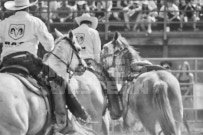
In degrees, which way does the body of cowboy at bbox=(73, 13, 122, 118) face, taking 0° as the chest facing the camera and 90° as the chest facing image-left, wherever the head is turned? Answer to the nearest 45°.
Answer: approximately 225°

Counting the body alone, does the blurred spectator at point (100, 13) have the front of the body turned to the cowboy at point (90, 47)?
yes

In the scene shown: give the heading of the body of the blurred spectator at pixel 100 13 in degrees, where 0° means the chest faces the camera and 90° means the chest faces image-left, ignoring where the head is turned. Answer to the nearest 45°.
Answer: approximately 0°

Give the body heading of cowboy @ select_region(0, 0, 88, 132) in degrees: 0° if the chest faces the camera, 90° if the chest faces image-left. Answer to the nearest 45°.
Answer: approximately 225°

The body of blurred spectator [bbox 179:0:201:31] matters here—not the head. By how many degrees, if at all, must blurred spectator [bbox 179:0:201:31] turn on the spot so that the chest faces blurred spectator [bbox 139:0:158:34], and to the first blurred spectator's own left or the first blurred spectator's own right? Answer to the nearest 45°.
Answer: approximately 90° to the first blurred spectator's own right
